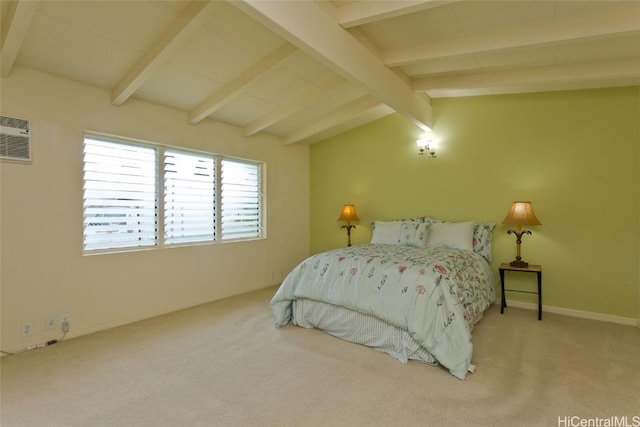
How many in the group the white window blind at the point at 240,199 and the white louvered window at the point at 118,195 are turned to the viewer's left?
0

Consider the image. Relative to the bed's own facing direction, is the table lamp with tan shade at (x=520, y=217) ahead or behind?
behind

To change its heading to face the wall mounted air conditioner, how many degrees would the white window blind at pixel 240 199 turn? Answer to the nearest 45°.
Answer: approximately 90° to its right

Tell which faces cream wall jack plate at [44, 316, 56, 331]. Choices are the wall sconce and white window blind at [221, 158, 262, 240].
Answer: the wall sconce

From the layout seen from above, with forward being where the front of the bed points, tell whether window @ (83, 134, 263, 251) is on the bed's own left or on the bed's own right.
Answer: on the bed's own right

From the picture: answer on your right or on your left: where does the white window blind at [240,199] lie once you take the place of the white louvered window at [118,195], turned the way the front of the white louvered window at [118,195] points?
on your left

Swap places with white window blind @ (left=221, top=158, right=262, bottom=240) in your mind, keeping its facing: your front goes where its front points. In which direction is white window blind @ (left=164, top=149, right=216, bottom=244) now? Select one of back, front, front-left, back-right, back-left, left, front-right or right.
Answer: right

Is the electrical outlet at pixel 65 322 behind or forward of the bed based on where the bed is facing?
forward

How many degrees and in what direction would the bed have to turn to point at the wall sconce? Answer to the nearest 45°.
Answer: approximately 135° to its right

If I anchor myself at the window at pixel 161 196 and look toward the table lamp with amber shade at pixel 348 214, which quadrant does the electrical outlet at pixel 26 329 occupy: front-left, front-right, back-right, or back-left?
back-right

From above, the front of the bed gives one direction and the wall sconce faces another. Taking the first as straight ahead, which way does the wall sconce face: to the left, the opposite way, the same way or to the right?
the same way

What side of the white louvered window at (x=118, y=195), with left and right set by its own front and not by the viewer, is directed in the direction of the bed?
front

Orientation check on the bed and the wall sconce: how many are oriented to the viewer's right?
0

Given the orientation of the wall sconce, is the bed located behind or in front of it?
in front

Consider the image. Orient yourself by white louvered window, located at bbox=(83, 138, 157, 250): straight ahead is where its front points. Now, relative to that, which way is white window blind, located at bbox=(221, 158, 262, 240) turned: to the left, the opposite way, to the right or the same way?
the same way

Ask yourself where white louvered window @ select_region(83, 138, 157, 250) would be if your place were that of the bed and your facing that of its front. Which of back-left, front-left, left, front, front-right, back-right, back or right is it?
front-right

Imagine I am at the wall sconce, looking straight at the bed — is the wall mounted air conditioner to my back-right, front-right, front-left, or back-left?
front-right

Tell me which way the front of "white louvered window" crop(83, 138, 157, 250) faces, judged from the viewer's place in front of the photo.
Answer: facing the viewer and to the right of the viewer

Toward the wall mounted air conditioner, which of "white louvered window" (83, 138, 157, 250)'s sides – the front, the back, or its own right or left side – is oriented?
right

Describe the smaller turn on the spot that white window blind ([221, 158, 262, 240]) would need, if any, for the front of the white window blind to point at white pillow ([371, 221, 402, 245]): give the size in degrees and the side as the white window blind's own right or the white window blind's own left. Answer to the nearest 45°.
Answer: approximately 45° to the white window blind's own left
